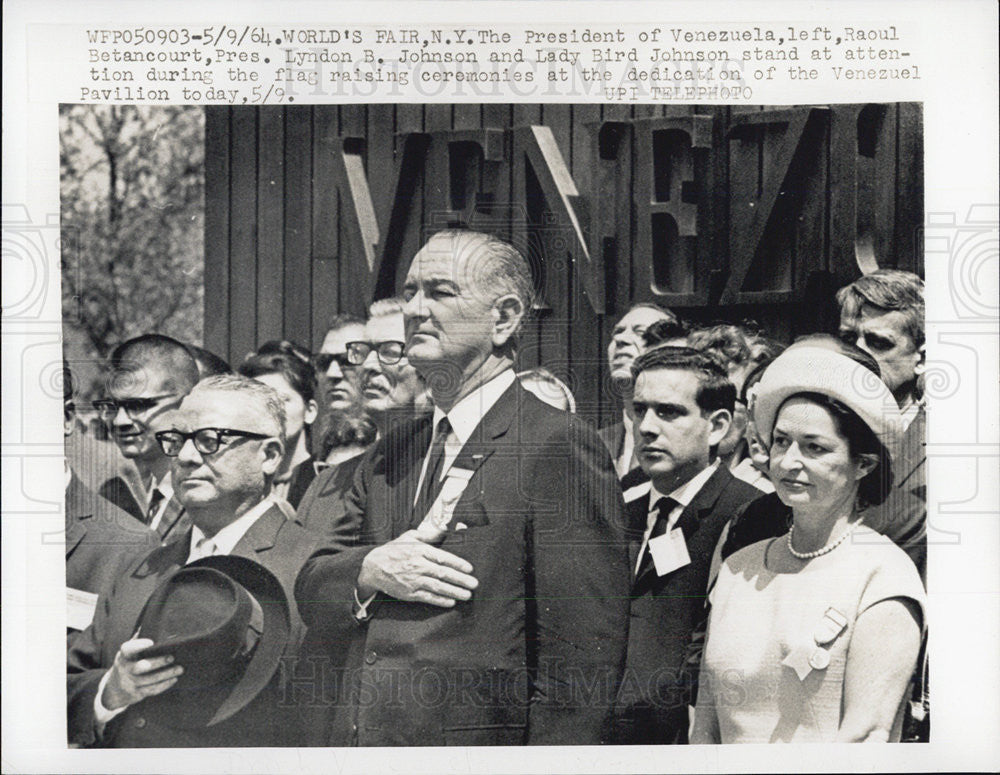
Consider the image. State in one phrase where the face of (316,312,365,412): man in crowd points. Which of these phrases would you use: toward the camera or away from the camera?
toward the camera

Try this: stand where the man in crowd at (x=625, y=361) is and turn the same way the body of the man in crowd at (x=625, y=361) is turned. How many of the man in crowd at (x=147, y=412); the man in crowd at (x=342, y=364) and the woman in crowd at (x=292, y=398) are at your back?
0

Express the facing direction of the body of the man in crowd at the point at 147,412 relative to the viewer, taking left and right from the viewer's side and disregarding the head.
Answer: facing the viewer and to the left of the viewer

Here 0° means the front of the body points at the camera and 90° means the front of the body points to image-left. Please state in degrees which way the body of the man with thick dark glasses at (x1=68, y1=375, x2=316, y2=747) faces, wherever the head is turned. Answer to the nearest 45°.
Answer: approximately 45°

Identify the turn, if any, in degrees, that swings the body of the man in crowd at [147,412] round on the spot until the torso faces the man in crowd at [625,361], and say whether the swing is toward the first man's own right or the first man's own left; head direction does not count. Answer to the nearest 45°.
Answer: approximately 135° to the first man's own left

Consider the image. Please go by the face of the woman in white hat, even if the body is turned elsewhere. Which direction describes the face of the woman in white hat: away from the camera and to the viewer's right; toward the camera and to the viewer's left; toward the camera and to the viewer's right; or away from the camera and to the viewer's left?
toward the camera and to the viewer's left

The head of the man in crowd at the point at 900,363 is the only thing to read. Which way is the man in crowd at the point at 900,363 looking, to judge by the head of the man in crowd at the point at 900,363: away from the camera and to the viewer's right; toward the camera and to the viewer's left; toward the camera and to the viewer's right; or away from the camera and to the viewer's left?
toward the camera and to the viewer's left

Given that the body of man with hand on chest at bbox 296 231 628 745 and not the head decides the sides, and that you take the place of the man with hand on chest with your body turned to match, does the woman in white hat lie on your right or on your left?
on your left

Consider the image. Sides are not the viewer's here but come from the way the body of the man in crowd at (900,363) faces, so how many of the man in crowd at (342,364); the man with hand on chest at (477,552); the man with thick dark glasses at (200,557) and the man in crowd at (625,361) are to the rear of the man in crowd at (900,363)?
0

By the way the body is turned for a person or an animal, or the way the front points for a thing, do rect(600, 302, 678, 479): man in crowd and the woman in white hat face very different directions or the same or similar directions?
same or similar directions

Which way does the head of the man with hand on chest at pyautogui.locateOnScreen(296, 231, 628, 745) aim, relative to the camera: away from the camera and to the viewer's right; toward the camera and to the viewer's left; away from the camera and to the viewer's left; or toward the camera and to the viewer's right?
toward the camera and to the viewer's left
